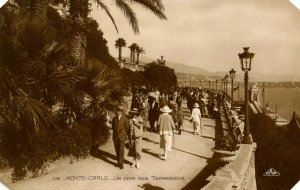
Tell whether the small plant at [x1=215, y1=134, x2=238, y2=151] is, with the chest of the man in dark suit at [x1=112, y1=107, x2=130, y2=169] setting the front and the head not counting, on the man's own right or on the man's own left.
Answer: on the man's own left

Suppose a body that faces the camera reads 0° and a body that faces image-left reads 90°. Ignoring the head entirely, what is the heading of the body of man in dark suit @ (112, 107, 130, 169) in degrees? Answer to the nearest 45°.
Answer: approximately 0°

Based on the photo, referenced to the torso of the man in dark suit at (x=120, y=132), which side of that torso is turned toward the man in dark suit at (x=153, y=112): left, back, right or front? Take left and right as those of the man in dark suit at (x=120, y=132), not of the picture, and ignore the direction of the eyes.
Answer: back
